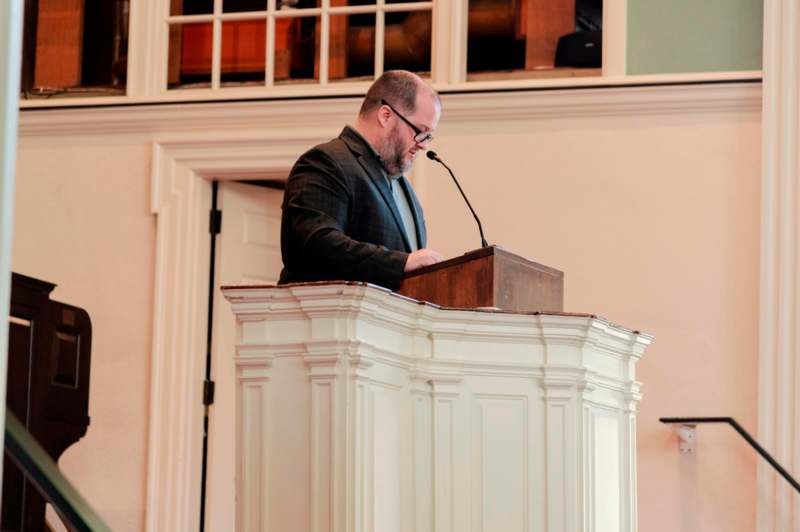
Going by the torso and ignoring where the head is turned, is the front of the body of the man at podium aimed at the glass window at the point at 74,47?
no

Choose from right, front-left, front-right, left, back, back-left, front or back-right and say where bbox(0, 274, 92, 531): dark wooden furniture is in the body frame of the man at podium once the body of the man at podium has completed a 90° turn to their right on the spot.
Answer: right

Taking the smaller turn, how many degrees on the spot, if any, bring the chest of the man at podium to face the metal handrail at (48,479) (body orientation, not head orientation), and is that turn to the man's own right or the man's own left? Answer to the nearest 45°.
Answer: approximately 45° to the man's own right

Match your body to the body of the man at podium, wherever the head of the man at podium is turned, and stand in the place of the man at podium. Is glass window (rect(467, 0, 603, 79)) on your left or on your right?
on your left

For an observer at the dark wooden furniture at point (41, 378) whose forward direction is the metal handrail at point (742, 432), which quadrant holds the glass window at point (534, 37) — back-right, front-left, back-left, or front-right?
front-left

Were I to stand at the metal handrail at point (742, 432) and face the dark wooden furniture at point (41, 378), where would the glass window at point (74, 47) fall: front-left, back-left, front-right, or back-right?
front-right

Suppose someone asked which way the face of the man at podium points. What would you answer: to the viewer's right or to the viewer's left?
to the viewer's right

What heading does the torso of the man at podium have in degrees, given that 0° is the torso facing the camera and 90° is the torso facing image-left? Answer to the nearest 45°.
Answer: approximately 315°
